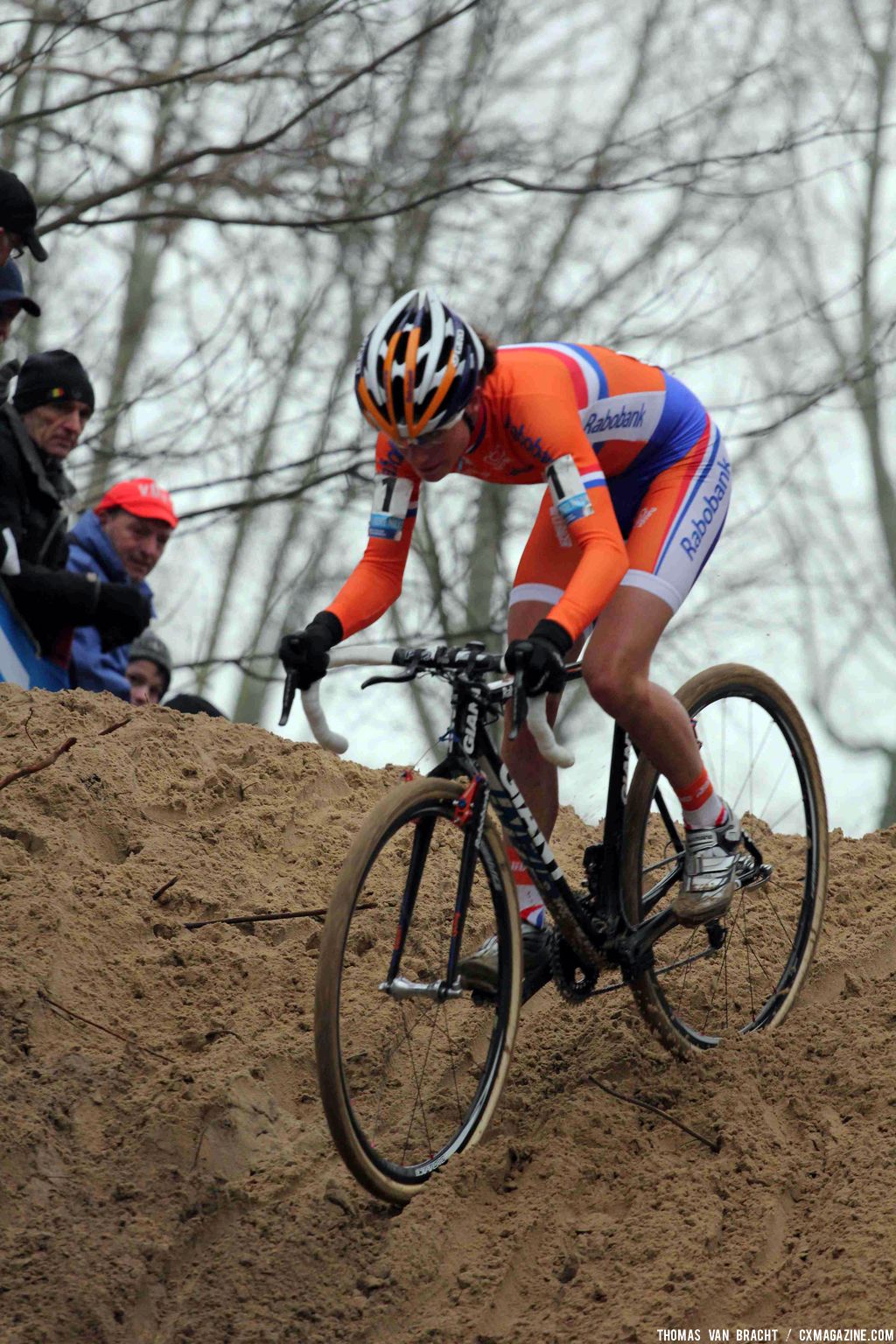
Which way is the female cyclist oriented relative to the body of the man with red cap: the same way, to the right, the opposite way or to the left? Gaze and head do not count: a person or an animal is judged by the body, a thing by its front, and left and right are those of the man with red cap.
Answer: to the right

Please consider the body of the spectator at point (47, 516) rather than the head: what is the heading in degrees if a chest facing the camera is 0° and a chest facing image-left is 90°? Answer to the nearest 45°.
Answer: approximately 315°

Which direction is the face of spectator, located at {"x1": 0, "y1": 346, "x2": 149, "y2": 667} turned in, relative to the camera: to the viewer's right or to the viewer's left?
to the viewer's right

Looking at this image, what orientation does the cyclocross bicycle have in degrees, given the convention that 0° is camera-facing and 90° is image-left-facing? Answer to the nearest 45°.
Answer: approximately 45°

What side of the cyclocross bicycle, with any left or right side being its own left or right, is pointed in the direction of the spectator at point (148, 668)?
right

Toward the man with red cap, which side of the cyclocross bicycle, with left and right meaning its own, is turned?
right

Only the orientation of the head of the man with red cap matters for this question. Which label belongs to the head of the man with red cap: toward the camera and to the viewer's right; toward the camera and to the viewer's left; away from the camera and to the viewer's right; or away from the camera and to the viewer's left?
toward the camera and to the viewer's right

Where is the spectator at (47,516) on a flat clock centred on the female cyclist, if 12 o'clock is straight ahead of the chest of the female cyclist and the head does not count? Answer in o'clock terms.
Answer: The spectator is roughly at 3 o'clock from the female cyclist.

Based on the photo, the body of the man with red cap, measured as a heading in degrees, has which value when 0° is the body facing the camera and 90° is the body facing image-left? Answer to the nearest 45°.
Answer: approximately 315°

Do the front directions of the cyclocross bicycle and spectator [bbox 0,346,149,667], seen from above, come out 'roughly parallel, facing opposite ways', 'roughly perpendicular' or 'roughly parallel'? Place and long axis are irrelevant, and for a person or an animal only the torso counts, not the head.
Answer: roughly perpendicular
